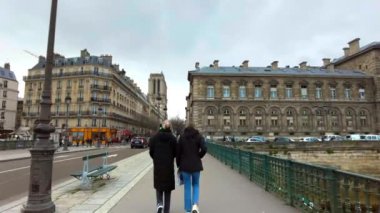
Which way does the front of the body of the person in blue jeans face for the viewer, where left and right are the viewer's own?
facing away from the viewer

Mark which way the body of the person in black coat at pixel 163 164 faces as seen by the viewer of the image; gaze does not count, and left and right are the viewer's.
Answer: facing away from the viewer

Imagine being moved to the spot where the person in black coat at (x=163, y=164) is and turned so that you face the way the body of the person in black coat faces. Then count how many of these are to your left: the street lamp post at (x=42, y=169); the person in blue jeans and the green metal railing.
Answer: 1

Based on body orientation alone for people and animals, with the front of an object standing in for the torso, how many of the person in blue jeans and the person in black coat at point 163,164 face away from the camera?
2

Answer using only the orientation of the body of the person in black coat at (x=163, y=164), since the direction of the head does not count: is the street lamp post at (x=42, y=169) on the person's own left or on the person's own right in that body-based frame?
on the person's own left

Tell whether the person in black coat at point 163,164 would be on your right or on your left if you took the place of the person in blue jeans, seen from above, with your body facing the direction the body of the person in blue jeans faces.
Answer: on your left

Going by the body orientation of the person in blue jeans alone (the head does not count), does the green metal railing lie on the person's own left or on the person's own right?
on the person's own right

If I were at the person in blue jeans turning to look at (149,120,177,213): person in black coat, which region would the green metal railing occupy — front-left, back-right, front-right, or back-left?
back-right

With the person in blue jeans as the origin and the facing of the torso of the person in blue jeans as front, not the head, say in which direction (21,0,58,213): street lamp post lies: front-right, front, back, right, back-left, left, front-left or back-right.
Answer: left

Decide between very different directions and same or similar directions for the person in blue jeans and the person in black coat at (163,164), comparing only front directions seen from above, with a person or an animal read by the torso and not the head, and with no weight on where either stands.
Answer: same or similar directions

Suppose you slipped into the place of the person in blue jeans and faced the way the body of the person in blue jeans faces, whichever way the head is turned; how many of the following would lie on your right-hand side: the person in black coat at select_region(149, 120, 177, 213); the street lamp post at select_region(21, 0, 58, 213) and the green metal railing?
1
